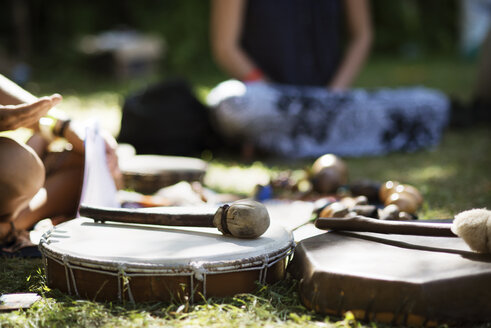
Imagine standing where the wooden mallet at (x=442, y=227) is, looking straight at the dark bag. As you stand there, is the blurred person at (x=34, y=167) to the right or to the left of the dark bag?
left

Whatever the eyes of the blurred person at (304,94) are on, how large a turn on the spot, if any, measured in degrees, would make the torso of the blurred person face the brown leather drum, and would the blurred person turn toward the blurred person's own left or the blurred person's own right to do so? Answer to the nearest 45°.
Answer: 0° — they already face it

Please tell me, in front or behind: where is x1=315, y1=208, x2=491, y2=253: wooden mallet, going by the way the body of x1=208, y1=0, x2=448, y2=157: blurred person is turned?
in front

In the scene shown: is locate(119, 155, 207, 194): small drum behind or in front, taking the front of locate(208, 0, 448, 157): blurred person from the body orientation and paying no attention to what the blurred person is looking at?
in front

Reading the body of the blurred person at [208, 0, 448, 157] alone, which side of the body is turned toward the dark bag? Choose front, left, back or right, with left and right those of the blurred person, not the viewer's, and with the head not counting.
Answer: right

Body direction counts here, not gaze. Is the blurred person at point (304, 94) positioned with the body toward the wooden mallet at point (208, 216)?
yes

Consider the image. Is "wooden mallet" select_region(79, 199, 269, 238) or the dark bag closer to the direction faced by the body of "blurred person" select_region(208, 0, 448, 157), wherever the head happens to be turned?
the wooden mallet

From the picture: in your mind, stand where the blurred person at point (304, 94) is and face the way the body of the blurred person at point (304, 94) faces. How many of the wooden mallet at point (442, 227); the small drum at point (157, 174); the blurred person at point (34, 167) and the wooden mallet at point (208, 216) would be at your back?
0

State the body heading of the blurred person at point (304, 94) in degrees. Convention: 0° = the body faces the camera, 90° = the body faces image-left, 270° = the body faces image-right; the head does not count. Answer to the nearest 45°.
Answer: approximately 0°
